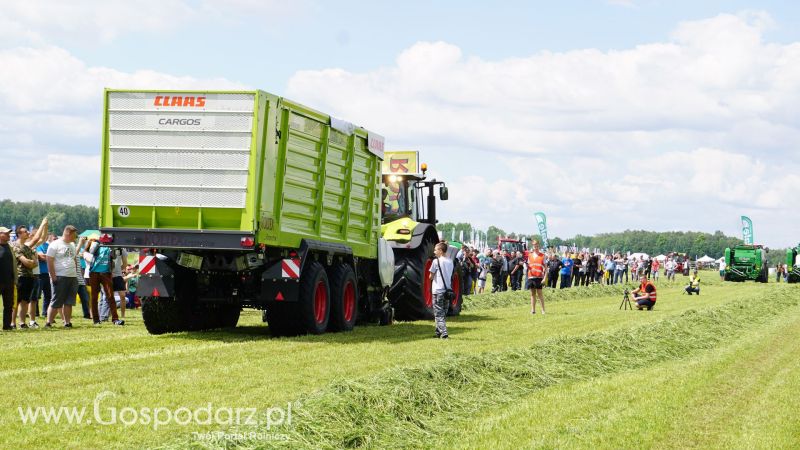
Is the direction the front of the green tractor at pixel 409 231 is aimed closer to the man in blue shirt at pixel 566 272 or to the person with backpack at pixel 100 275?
the man in blue shirt

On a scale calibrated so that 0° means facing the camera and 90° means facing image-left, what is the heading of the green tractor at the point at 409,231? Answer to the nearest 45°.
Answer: approximately 225°

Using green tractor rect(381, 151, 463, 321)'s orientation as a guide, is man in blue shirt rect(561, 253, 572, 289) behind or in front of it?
in front

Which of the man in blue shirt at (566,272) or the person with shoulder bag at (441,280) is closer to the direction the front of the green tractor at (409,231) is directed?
the man in blue shirt

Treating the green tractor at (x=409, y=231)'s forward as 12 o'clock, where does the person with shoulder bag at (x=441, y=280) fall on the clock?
The person with shoulder bag is roughly at 4 o'clock from the green tractor.

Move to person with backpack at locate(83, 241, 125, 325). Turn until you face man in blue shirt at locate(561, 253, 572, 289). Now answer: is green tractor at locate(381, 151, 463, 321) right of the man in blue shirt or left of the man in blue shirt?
right

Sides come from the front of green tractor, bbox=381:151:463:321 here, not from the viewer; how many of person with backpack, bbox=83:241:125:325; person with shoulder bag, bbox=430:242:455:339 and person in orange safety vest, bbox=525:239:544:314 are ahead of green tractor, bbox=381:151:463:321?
1

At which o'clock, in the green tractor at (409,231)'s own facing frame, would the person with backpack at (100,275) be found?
The person with backpack is roughly at 7 o'clock from the green tractor.

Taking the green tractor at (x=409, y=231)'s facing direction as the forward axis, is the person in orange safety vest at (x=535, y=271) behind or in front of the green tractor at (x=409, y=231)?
in front

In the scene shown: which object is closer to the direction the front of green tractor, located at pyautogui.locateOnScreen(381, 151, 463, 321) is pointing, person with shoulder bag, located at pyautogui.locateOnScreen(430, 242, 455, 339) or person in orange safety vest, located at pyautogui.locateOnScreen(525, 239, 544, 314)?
the person in orange safety vest
